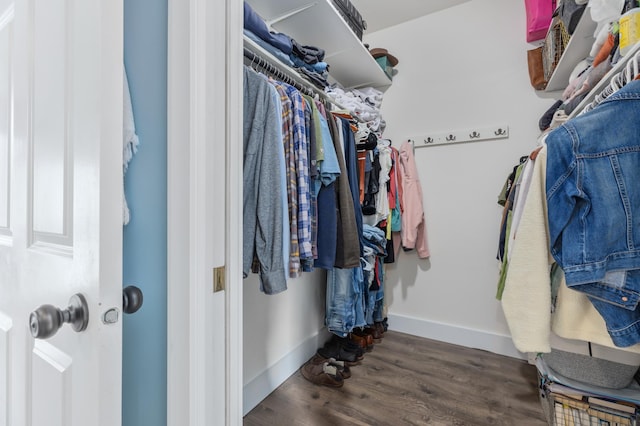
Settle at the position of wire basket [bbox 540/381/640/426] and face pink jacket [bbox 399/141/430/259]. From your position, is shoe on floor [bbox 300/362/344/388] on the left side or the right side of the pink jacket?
left

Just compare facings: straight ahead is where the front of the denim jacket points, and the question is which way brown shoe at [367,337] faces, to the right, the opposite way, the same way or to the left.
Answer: to the right

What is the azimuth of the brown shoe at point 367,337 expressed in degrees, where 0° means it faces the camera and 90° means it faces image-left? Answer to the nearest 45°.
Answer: approximately 315°

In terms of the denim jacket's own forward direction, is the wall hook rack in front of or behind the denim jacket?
in front
